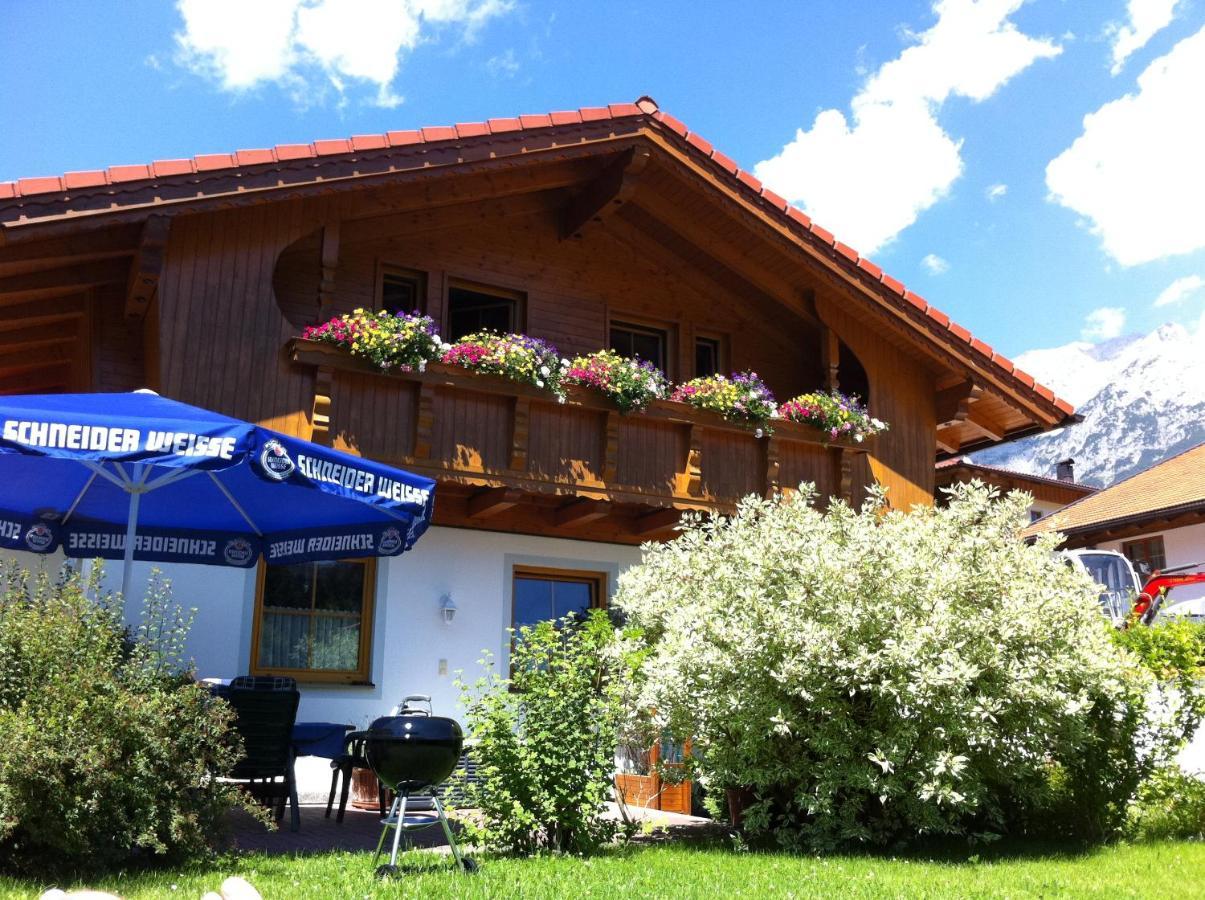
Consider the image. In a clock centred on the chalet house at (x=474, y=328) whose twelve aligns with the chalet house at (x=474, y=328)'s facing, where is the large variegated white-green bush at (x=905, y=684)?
The large variegated white-green bush is roughly at 12 o'clock from the chalet house.

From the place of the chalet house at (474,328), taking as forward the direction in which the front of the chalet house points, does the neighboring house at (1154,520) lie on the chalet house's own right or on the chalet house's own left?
on the chalet house's own left

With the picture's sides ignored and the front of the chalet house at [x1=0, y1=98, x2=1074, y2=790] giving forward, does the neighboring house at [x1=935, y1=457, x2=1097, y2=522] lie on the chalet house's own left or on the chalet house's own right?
on the chalet house's own left

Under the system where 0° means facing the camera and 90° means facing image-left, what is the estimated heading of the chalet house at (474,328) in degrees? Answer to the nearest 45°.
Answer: approximately 315°

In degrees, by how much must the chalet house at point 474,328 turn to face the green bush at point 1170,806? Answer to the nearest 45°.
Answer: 0° — it already faces it

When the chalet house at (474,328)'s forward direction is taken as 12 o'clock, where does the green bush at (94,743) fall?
The green bush is roughly at 2 o'clock from the chalet house.

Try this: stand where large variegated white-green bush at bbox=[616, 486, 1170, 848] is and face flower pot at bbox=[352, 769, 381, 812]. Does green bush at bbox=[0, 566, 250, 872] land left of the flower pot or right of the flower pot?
left

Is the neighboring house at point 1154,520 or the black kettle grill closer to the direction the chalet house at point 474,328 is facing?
the black kettle grill

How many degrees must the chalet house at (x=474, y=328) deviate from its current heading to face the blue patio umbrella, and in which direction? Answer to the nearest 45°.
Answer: approximately 90° to its right
